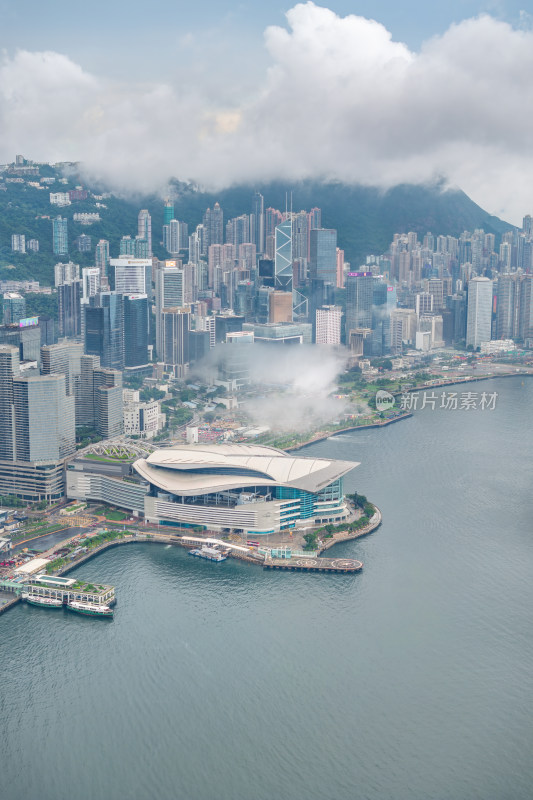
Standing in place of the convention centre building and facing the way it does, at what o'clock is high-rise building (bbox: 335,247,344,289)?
The high-rise building is roughly at 8 o'clock from the convention centre building.

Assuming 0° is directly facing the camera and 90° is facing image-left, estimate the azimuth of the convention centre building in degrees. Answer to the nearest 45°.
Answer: approximately 315°

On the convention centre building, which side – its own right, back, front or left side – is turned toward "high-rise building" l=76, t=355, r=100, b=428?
back

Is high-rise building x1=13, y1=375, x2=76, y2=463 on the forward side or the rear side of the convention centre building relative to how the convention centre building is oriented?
on the rear side

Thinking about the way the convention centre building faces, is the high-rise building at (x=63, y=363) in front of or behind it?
behind

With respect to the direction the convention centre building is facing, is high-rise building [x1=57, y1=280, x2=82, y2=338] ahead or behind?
behind

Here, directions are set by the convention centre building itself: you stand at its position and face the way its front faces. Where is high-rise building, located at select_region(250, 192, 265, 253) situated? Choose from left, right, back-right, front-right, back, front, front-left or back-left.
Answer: back-left

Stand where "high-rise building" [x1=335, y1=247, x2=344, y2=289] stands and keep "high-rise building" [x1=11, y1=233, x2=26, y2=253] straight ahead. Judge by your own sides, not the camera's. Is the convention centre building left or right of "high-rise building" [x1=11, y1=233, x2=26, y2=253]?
left

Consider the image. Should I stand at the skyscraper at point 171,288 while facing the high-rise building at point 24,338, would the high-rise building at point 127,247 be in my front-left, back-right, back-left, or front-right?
back-right

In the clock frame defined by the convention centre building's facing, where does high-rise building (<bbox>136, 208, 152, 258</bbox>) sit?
The high-rise building is roughly at 7 o'clock from the convention centre building.

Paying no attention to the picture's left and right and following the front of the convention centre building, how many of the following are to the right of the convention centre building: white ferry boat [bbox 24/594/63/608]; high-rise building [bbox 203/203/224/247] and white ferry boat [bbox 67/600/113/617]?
2

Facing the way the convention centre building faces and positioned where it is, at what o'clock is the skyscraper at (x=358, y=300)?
The skyscraper is roughly at 8 o'clock from the convention centre building.

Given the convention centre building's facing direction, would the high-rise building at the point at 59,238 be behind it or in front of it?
behind

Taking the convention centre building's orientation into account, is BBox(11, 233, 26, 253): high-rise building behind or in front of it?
behind
